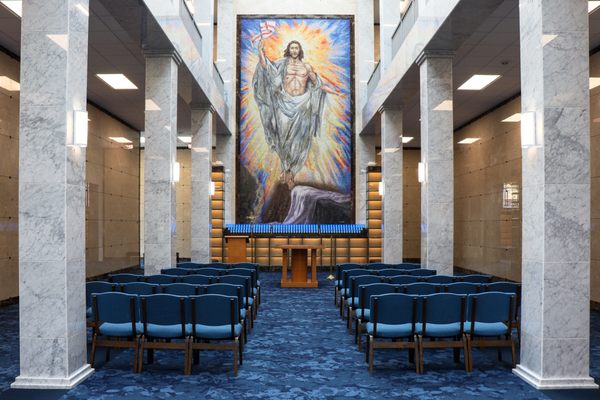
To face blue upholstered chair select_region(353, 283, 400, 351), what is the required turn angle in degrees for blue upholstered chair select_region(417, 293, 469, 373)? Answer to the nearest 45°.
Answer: approximately 45° to its left

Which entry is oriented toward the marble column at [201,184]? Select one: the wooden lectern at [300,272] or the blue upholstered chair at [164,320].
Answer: the blue upholstered chair

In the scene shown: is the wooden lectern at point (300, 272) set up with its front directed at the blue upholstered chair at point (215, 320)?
yes

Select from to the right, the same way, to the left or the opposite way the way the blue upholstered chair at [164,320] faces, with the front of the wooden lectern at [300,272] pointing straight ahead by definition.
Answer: the opposite way

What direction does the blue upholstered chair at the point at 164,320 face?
away from the camera

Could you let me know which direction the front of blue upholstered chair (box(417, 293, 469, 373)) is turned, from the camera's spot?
facing away from the viewer

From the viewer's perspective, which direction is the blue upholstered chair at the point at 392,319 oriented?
away from the camera

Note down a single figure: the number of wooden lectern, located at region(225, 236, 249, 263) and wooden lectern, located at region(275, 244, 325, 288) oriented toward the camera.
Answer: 2

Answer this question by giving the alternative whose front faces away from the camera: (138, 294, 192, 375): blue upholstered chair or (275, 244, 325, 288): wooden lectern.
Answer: the blue upholstered chair

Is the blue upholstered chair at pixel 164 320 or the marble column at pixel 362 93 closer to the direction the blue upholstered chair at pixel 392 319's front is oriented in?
the marble column

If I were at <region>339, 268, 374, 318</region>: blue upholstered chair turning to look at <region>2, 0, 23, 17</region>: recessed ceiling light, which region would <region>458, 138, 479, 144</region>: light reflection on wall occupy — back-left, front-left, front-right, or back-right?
back-right

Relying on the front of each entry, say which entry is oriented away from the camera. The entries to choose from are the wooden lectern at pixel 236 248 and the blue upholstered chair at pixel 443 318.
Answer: the blue upholstered chair

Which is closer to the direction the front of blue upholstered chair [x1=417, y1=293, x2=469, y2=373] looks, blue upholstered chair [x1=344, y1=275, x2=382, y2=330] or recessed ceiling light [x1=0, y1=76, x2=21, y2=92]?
the blue upholstered chair

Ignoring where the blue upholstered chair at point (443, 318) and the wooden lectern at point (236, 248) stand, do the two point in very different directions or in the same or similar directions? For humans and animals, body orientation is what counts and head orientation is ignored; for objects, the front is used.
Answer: very different directions

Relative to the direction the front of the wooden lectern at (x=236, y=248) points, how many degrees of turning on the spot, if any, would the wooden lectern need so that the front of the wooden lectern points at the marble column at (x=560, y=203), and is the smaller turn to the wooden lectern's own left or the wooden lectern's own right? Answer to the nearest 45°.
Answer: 0° — it already faces it
